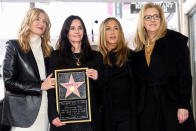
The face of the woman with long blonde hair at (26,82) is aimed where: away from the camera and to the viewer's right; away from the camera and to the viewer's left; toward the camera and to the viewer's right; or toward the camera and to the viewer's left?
toward the camera and to the viewer's right

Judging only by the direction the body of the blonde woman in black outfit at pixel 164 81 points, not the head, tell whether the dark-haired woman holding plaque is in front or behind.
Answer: in front

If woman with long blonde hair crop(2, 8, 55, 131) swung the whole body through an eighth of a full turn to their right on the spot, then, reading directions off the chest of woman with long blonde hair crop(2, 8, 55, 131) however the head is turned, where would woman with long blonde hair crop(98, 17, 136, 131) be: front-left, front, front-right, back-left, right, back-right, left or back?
left

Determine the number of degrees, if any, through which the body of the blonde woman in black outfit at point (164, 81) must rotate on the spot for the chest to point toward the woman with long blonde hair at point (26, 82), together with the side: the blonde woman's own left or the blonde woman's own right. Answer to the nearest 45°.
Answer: approximately 45° to the blonde woman's own right

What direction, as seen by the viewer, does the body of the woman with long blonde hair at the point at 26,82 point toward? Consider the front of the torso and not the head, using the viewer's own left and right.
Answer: facing the viewer and to the right of the viewer

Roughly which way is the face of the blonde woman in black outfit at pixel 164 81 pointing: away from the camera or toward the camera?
toward the camera

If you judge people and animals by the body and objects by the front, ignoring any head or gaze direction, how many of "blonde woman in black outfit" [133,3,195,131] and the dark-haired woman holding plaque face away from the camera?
0

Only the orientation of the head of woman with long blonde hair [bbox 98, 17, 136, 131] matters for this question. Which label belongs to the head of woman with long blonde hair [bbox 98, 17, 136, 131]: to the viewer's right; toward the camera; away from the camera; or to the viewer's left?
toward the camera

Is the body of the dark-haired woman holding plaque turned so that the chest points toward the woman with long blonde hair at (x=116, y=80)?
no

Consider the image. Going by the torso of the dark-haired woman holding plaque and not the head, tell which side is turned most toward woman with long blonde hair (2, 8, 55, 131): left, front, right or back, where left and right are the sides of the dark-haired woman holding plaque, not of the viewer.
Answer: right

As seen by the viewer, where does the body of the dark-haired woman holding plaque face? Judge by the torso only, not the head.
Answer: toward the camera

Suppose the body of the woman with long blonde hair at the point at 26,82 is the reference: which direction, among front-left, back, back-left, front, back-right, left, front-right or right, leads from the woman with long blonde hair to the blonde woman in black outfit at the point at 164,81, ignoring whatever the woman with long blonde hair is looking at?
front-left

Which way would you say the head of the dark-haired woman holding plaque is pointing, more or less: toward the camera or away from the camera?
toward the camera

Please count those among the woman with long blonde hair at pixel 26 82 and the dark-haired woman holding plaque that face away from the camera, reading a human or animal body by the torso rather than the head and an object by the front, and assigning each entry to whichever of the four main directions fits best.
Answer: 0

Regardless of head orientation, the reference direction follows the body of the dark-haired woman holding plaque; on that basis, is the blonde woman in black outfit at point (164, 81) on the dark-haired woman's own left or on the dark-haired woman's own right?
on the dark-haired woman's own left

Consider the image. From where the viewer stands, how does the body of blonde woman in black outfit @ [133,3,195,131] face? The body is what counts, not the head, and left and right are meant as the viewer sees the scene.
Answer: facing the viewer and to the left of the viewer
